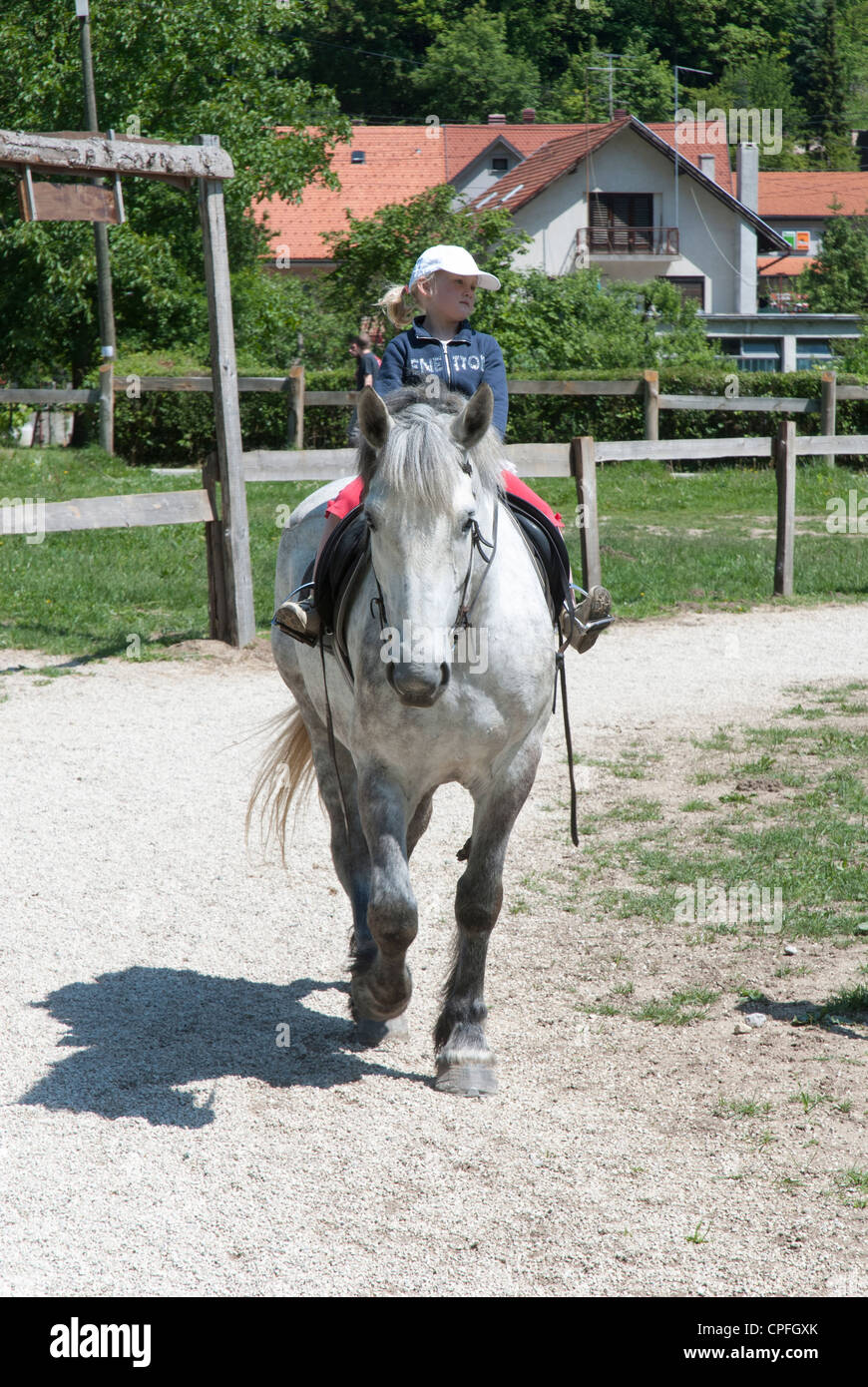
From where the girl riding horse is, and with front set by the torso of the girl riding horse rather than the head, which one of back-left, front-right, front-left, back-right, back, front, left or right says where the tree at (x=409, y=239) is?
back

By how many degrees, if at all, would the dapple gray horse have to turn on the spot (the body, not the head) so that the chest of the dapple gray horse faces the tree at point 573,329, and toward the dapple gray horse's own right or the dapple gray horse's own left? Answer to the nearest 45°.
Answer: approximately 180°

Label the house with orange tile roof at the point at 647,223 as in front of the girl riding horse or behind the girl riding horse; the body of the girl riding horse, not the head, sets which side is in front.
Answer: behind

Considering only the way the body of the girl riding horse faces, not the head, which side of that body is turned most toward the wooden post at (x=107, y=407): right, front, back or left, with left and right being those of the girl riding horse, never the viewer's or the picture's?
back

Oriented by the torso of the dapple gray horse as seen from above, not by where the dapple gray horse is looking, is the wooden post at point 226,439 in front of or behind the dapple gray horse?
behind

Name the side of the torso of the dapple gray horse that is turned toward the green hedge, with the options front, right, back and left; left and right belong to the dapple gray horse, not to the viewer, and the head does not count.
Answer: back

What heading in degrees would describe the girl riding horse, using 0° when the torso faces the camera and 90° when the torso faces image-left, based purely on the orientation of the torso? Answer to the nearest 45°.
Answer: approximately 0°

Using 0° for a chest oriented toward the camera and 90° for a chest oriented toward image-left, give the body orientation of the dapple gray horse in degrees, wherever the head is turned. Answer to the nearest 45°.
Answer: approximately 0°

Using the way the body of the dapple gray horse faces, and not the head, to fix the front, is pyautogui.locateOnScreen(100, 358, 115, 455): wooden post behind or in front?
behind

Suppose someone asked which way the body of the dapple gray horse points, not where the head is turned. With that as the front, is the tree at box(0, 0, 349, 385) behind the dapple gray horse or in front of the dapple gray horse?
behind
